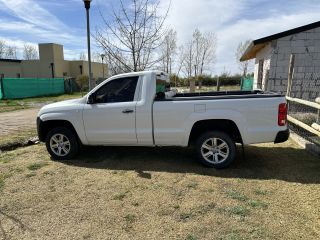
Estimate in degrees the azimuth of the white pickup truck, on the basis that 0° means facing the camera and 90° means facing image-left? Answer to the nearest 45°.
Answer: approximately 90°

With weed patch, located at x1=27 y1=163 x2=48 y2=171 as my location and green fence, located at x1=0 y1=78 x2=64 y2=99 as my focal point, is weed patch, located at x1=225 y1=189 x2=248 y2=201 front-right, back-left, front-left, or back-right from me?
back-right

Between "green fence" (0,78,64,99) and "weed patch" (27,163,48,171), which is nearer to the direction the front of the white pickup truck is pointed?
the weed patch

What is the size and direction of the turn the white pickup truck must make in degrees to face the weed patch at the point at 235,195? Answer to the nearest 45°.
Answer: approximately 135° to its left

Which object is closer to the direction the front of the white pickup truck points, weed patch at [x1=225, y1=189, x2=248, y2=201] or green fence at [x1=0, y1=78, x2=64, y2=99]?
the green fence

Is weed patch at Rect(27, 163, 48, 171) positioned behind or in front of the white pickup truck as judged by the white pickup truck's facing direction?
in front

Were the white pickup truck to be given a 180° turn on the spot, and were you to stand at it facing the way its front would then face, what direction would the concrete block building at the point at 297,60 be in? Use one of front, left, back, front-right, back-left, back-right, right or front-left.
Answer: front-left

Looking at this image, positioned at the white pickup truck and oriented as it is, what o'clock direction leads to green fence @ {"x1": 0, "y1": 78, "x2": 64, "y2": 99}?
The green fence is roughly at 2 o'clock from the white pickup truck.

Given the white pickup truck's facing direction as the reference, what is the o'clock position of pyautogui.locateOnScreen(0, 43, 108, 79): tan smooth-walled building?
The tan smooth-walled building is roughly at 2 o'clock from the white pickup truck.
